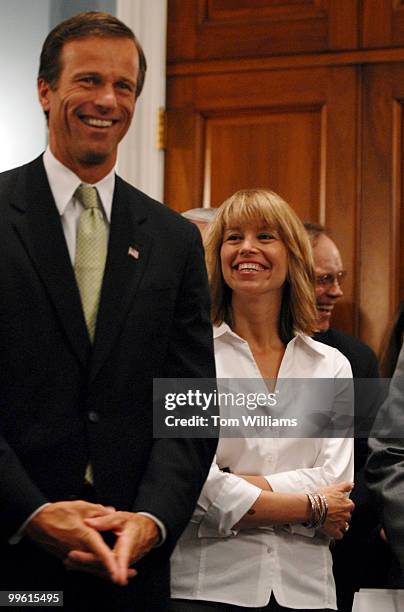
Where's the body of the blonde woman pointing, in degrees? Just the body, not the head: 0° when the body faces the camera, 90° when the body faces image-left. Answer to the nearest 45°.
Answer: approximately 0°

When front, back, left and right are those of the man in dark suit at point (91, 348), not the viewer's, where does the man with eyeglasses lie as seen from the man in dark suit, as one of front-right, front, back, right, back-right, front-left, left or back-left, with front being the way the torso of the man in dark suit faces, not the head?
back-left

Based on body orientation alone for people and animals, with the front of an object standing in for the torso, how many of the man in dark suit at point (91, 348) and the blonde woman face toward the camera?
2

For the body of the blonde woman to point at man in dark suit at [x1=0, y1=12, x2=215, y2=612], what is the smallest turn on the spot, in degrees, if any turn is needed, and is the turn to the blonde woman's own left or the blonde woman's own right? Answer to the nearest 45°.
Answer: approximately 45° to the blonde woman's own right

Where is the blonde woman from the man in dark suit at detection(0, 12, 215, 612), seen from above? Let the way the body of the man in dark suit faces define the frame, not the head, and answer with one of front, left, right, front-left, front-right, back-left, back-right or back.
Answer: back-left
